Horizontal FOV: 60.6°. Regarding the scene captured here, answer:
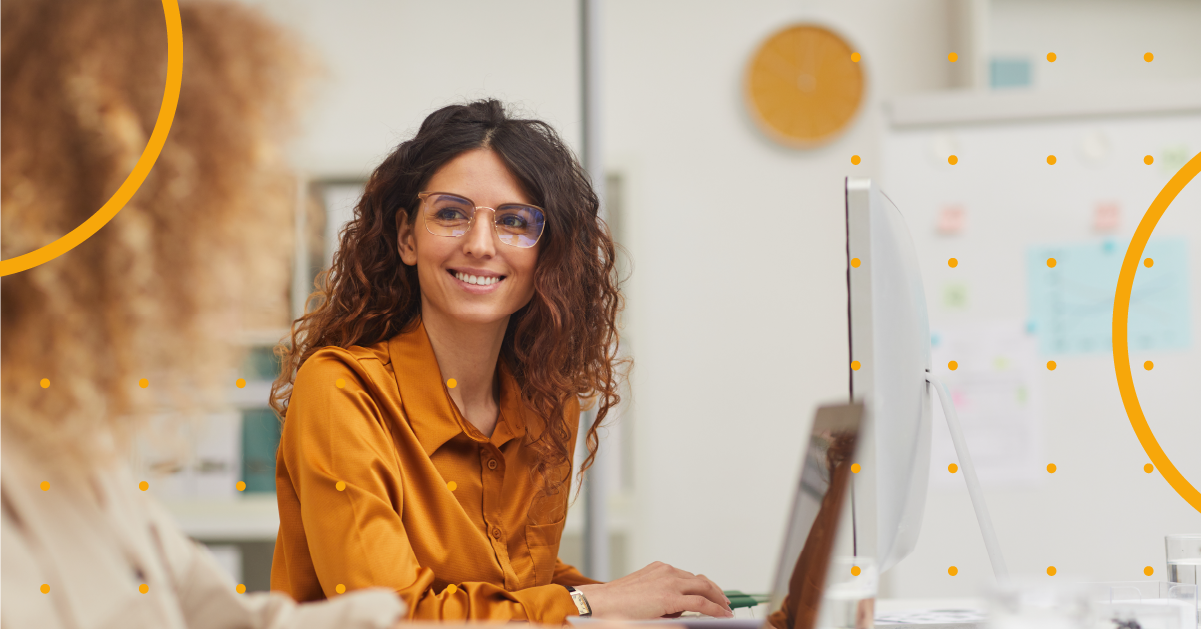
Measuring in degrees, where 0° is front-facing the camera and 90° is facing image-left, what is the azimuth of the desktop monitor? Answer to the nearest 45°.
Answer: approximately 90°

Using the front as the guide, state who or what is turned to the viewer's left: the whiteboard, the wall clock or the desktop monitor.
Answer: the desktop monitor

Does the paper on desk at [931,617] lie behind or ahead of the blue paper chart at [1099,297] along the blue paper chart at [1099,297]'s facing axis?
ahead

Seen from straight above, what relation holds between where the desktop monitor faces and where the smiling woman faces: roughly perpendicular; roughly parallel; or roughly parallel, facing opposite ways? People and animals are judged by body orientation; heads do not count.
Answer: roughly parallel, facing opposite ways

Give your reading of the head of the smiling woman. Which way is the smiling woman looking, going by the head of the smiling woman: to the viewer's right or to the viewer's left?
to the viewer's left

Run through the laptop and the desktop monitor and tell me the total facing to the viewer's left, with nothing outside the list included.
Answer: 2

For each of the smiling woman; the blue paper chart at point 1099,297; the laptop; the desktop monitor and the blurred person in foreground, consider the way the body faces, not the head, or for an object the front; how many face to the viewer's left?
2

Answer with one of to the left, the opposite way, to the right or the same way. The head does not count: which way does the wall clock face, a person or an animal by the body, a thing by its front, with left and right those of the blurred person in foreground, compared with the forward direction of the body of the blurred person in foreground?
the opposite way

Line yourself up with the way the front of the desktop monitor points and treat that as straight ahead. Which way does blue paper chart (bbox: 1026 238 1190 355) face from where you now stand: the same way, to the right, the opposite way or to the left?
to the left

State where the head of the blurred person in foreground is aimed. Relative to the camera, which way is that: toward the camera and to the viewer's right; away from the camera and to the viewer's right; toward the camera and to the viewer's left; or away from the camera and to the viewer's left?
away from the camera and to the viewer's right

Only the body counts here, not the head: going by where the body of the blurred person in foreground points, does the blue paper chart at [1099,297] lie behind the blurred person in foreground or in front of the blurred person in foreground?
in front

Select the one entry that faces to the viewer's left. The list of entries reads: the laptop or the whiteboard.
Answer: the laptop

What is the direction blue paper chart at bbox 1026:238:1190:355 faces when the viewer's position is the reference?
facing the viewer

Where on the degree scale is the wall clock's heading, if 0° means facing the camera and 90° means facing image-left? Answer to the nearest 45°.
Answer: approximately 0°

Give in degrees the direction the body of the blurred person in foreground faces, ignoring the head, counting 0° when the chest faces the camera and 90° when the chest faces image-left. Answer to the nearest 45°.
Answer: approximately 225°

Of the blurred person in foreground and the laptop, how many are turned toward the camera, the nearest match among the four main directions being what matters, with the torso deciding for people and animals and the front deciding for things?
0

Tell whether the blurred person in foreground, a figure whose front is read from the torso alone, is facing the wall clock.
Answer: yes

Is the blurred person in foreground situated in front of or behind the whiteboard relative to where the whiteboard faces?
in front
